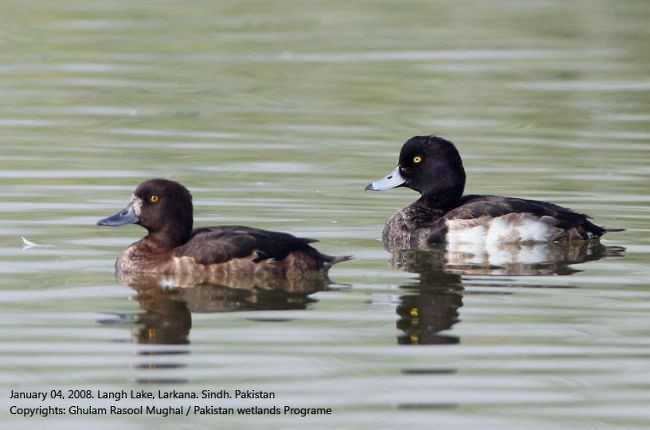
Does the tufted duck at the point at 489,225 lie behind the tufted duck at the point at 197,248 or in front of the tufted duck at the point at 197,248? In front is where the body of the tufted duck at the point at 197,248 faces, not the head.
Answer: behind

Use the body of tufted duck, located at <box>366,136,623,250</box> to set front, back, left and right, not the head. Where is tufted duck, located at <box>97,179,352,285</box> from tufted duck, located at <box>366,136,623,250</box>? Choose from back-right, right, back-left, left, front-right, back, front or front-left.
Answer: front-left

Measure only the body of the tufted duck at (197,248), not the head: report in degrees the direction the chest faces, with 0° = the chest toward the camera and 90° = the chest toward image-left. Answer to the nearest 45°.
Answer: approximately 90°

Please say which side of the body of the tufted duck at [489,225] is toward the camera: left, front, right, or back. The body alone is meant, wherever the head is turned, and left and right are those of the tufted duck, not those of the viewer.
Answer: left

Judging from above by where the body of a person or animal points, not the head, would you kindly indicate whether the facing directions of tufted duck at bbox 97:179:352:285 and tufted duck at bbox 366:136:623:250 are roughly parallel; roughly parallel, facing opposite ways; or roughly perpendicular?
roughly parallel

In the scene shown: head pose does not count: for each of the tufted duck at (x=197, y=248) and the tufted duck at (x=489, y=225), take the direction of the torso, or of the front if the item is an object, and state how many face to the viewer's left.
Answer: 2
